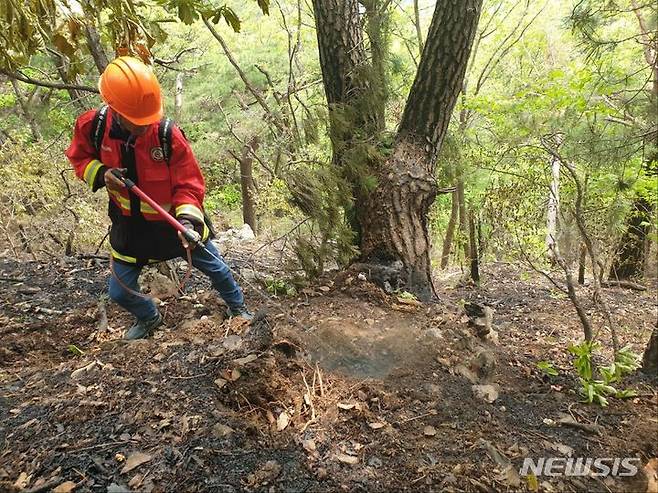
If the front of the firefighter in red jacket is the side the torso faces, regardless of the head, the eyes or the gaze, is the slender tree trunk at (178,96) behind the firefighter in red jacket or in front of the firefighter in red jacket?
behind

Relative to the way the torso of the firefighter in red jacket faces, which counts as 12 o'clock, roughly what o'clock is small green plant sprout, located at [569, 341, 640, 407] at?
The small green plant sprout is roughly at 10 o'clock from the firefighter in red jacket.

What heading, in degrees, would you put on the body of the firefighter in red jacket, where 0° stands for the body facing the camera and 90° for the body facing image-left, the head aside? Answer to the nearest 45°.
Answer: approximately 0°

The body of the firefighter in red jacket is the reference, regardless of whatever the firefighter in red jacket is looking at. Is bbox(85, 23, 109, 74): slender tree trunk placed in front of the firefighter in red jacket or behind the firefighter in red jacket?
behind

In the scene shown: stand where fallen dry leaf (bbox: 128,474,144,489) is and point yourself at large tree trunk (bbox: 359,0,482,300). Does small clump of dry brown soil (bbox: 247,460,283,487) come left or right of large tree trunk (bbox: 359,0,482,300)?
right

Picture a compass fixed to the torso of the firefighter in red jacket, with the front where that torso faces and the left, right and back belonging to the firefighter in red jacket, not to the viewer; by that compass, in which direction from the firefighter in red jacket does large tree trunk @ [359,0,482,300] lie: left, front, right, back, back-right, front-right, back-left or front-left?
left

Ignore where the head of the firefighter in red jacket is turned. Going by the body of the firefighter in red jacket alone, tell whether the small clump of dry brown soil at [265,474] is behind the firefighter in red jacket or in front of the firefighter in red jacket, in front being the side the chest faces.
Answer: in front

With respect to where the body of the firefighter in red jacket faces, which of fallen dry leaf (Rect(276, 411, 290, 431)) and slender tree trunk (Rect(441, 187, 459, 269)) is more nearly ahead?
the fallen dry leaf

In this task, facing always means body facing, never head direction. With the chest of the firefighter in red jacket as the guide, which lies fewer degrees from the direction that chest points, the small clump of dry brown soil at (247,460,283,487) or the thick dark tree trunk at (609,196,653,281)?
the small clump of dry brown soil
